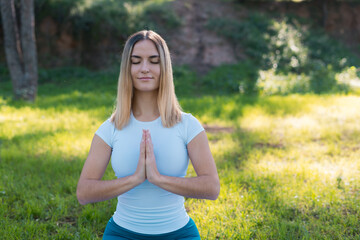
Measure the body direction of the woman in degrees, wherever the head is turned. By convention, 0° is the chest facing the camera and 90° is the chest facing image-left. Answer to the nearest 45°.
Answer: approximately 0°
